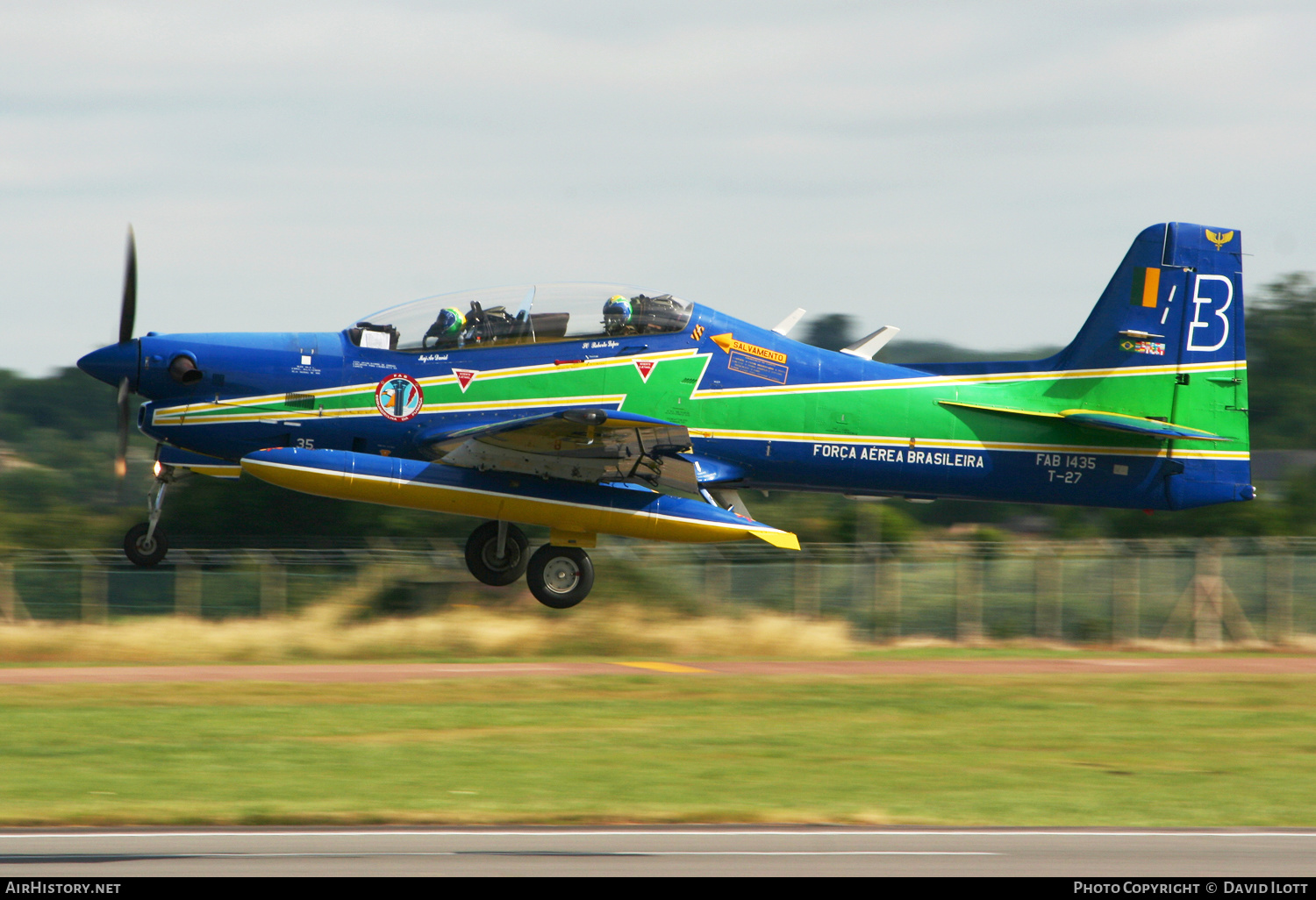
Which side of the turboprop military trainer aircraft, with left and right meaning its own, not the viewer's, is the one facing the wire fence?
right

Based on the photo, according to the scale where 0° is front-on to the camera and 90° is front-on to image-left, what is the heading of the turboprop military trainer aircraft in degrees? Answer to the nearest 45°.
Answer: approximately 90°
